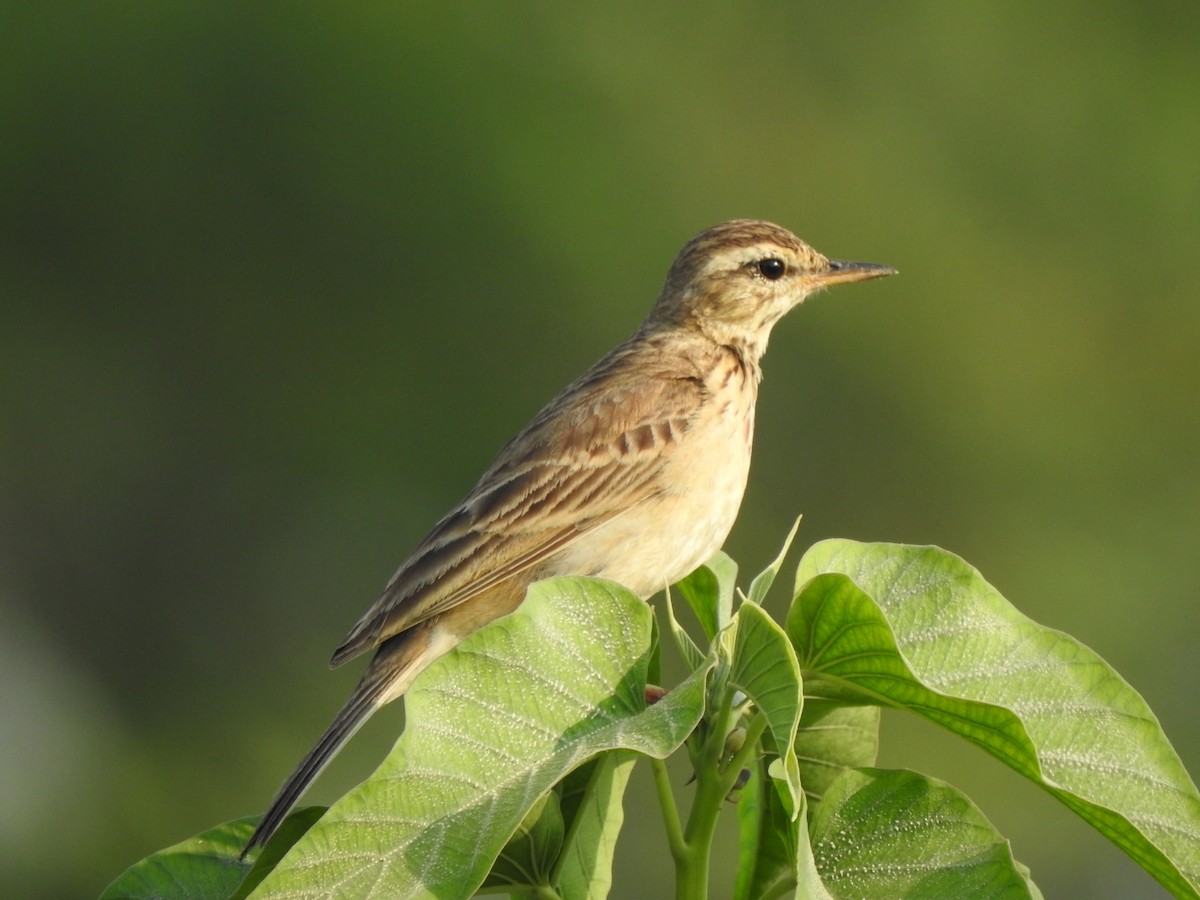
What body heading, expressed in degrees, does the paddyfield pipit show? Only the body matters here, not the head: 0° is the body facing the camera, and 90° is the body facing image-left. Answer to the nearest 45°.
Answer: approximately 270°
